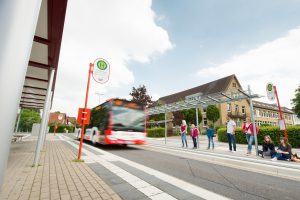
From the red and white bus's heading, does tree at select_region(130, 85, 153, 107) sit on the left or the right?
on its left

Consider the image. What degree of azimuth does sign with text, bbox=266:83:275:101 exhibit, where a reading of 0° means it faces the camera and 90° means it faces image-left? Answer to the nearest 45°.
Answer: approximately 0°

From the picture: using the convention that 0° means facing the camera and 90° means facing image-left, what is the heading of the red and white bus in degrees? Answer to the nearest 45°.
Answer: approximately 315°

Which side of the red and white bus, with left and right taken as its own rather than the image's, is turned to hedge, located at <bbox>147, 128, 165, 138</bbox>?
left

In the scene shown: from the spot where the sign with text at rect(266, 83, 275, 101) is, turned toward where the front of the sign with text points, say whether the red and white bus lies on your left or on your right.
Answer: on your right
